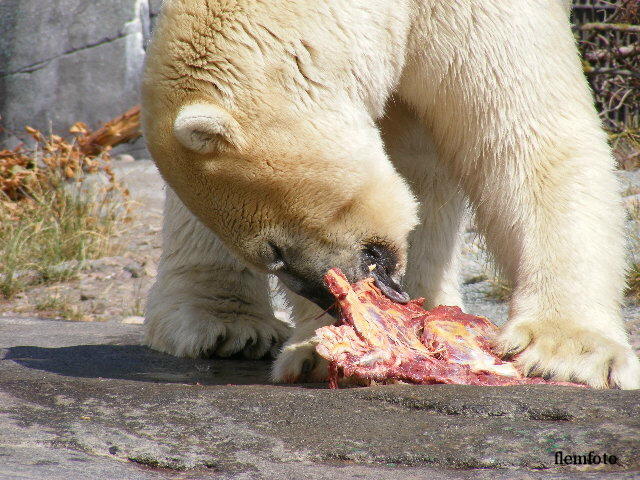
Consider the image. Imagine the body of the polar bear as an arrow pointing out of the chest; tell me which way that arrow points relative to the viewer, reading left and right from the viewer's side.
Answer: facing the viewer
